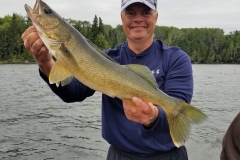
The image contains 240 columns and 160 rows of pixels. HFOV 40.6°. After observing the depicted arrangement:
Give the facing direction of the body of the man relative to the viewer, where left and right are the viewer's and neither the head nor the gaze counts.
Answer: facing the viewer
